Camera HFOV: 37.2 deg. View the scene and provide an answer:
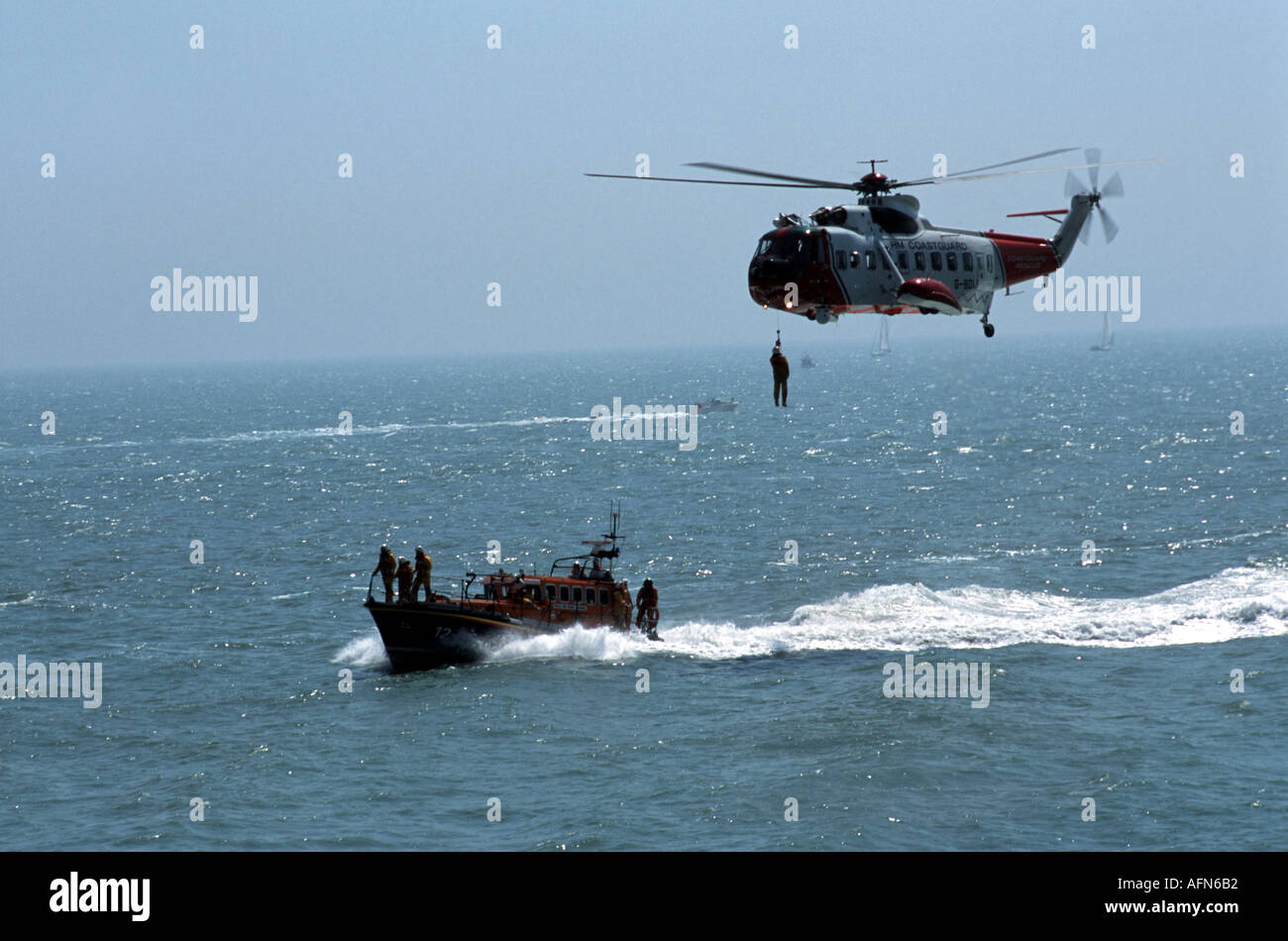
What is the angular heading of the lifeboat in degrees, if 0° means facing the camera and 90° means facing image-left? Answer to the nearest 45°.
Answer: approximately 45°

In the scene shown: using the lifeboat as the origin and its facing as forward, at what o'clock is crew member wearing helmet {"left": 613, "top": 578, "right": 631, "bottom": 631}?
The crew member wearing helmet is roughly at 7 o'clock from the lifeboat.
